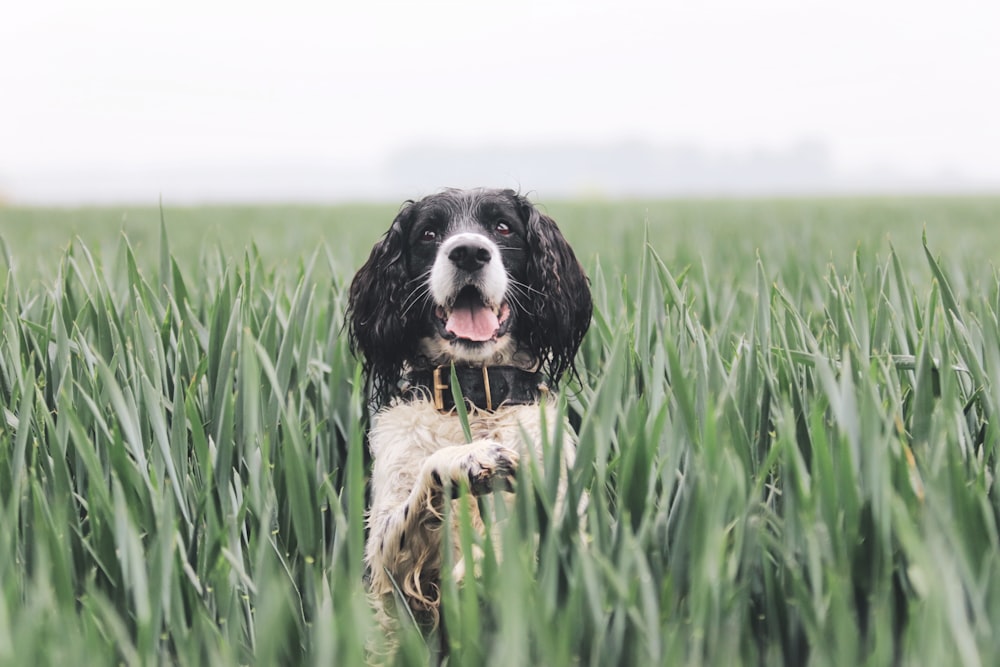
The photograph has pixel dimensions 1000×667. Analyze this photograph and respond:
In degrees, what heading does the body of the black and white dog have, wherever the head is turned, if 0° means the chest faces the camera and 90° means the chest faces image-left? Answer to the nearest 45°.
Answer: approximately 0°
